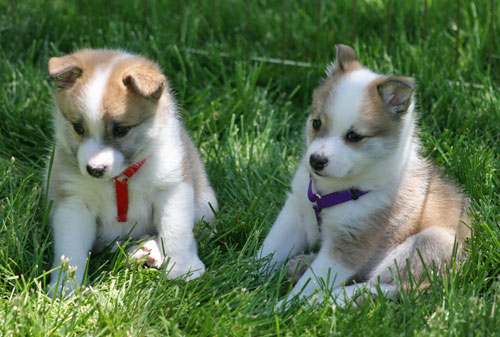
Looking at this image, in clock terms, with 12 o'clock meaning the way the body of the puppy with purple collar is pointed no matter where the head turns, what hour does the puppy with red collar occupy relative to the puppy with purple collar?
The puppy with red collar is roughly at 1 o'clock from the puppy with purple collar.

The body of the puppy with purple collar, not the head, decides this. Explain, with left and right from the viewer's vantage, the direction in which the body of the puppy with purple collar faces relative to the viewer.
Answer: facing the viewer and to the left of the viewer
